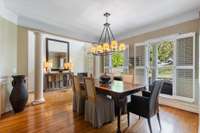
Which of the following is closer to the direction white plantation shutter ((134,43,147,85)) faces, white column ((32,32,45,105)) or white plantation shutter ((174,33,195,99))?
the white column

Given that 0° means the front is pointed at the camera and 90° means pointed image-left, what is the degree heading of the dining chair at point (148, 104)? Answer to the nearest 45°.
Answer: approximately 135°

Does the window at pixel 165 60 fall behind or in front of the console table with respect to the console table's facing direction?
in front

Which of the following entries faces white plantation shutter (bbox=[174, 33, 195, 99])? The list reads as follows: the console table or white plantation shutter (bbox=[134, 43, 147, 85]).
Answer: the console table

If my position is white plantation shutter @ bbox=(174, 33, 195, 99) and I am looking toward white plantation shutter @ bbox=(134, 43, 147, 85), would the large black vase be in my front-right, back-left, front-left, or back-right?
front-left

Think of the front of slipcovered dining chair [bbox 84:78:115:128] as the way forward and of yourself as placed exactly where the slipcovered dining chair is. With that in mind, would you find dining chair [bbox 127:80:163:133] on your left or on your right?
on your right

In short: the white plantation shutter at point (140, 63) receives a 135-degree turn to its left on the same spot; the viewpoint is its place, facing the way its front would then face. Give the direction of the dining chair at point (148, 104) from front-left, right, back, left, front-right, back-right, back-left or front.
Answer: right

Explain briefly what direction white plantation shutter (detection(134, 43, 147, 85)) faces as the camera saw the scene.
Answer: facing the viewer and to the left of the viewer

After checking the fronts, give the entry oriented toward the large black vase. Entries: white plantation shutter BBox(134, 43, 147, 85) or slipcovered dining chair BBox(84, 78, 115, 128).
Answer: the white plantation shutter

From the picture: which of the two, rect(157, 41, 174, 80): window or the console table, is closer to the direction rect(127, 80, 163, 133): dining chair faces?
the console table

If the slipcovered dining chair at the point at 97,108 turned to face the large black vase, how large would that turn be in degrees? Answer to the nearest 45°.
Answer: approximately 135° to its left

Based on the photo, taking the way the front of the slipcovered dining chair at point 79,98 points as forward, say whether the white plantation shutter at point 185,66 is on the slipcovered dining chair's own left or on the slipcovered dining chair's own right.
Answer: on the slipcovered dining chair's own right

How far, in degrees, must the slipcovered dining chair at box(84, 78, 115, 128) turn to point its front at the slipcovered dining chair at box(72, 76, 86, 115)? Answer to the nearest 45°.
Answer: approximately 90° to its left

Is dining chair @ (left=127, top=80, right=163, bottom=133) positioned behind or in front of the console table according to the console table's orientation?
in front

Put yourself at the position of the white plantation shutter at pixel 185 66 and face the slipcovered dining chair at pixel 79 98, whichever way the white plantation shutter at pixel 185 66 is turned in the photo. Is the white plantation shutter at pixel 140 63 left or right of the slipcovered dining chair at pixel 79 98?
right

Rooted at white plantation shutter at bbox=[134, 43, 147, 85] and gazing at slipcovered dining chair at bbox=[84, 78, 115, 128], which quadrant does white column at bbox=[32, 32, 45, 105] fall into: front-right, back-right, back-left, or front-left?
front-right

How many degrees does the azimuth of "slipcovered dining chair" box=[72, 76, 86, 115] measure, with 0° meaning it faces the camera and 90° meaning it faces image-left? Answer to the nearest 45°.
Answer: approximately 225°

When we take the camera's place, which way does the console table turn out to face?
facing the viewer and to the right of the viewer

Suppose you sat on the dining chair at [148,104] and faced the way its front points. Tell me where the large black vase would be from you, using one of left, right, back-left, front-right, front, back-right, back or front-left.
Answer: front-left
